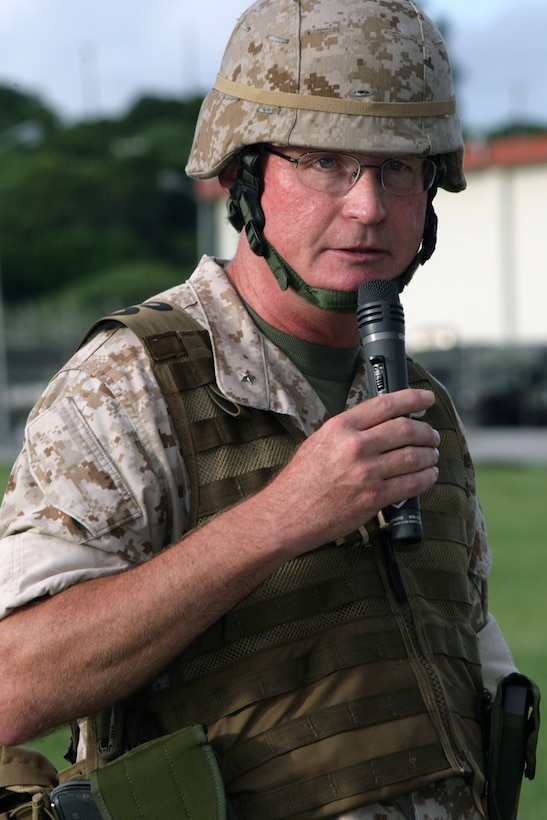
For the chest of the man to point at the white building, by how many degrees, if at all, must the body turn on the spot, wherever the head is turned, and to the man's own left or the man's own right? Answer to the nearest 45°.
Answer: approximately 135° to the man's own left

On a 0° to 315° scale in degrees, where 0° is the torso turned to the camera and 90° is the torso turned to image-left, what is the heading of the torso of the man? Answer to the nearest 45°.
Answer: approximately 315°
